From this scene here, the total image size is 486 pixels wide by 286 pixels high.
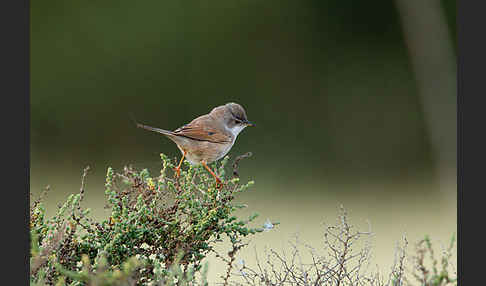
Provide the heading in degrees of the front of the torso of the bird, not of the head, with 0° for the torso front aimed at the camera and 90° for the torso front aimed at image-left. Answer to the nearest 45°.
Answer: approximately 270°
